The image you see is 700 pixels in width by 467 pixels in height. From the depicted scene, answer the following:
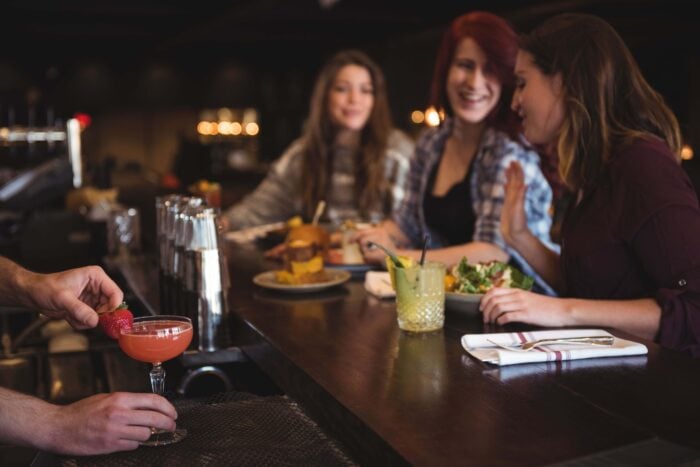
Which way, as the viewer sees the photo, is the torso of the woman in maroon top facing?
to the viewer's left

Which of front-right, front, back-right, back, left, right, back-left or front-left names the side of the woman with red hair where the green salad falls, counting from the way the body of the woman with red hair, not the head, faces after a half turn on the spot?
back-right

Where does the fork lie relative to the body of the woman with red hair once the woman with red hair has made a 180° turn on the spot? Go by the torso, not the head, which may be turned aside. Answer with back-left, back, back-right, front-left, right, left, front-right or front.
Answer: back-right

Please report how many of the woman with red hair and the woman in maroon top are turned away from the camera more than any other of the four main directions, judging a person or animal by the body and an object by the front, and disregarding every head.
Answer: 0

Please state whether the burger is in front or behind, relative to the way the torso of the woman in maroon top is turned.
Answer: in front

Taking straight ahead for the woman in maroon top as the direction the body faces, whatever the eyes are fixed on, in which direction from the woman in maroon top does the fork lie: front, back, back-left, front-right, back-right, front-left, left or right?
left

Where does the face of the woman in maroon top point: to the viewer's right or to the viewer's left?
to the viewer's left

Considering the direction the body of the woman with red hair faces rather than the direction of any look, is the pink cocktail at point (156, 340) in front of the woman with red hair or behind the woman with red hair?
in front

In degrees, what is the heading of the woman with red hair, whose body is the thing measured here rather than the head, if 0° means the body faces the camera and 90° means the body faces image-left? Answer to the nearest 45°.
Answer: approximately 45°

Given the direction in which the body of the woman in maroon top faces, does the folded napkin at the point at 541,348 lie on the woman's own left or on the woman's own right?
on the woman's own left

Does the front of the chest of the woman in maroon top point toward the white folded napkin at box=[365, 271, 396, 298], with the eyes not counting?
yes

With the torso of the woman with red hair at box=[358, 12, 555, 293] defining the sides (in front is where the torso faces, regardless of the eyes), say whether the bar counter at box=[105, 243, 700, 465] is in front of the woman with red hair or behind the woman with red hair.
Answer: in front

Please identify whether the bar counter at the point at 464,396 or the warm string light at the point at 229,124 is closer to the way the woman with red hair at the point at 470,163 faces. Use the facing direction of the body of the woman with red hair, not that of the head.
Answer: the bar counter
